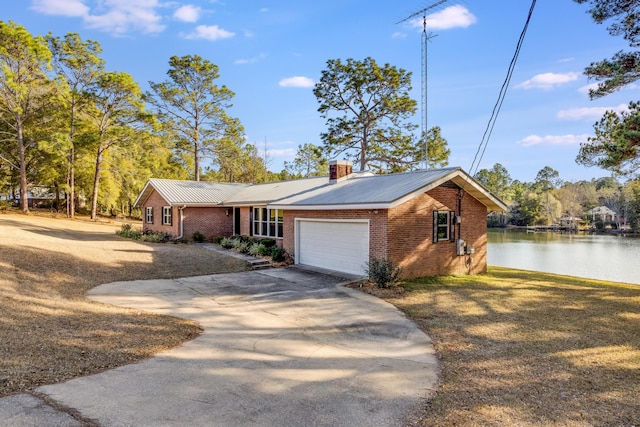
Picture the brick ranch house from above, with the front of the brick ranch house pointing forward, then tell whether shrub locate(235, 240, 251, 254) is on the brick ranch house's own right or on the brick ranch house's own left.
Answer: on the brick ranch house's own right

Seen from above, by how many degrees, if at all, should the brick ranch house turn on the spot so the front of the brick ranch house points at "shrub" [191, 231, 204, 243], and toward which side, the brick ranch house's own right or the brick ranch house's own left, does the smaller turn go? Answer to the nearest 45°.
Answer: approximately 90° to the brick ranch house's own right

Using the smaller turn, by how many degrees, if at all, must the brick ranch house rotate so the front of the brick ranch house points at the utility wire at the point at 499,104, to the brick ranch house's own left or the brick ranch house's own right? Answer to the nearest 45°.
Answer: approximately 90° to the brick ranch house's own left

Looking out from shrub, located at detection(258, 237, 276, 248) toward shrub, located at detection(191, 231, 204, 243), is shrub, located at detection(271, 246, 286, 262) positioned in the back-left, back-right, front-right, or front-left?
back-left

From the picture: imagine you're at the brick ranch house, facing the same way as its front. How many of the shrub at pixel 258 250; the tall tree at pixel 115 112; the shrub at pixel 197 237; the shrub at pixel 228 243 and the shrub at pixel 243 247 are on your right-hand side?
5

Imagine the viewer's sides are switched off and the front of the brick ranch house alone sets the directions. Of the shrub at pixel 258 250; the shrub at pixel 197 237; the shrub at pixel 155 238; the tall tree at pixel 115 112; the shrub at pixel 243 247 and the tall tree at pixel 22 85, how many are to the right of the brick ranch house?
6

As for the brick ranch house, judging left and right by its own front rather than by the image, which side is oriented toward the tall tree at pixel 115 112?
right
